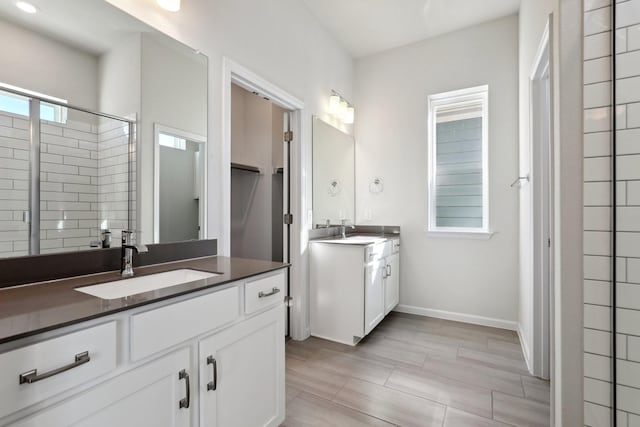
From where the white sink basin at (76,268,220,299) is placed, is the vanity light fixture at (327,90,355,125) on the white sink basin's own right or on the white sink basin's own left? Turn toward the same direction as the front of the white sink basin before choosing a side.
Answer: on the white sink basin's own left

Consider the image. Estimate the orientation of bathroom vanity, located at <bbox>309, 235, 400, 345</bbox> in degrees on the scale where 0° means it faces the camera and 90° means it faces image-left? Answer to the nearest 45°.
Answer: approximately 315°

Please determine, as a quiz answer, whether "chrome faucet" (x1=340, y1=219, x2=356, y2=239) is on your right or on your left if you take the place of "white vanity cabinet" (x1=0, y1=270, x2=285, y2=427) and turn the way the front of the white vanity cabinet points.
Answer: on your left

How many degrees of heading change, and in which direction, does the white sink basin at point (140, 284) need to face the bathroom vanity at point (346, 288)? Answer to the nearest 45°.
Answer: approximately 45° to its left

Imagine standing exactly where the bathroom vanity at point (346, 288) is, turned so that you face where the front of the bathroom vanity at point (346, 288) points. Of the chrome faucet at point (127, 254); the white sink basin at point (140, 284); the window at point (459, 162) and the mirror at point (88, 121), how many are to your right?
3

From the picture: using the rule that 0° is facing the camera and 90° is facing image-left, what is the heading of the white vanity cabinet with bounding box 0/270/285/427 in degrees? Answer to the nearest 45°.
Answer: approximately 315°

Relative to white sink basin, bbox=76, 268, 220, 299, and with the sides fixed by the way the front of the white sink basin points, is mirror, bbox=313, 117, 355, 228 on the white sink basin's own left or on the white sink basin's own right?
on the white sink basin's own left

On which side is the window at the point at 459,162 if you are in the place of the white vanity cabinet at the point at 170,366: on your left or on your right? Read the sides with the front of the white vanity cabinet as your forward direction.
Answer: on your left

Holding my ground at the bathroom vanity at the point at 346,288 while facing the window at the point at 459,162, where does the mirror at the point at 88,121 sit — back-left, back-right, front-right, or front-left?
back-right

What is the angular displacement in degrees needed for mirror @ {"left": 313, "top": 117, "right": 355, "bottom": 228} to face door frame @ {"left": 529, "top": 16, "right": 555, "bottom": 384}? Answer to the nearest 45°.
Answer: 0° — it already faces it
